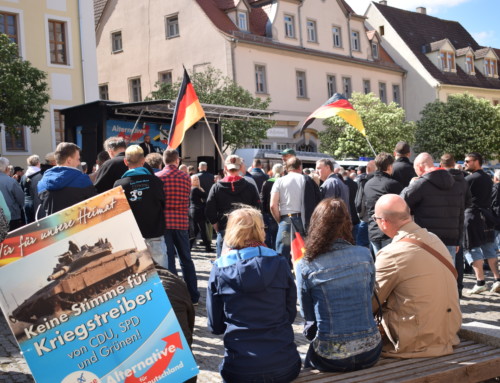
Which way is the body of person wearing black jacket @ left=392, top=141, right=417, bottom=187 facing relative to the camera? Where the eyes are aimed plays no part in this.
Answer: away from the camera

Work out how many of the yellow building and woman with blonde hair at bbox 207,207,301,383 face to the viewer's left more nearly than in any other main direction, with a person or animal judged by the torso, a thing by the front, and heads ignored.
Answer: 0

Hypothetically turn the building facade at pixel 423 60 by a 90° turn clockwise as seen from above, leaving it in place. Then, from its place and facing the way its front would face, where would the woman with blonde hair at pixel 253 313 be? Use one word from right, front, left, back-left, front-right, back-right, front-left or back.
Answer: front-left

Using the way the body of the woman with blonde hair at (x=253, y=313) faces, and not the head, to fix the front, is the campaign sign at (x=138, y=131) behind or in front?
in front

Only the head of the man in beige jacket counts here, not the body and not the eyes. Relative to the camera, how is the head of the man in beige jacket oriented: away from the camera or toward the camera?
away from the camera

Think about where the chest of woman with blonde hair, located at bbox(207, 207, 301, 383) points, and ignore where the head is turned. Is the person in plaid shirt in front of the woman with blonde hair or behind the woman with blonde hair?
in front

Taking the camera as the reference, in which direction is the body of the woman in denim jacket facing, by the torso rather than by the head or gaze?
away from the camera

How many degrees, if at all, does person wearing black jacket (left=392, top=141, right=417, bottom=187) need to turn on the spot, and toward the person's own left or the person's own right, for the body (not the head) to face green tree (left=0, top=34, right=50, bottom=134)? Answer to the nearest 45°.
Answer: approximately 45° to the person's own left

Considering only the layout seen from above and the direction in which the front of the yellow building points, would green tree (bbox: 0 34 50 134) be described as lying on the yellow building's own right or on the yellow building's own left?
on the yellow building's own right

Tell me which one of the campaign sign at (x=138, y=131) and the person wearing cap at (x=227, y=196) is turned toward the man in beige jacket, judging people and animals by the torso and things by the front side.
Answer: the campaign sign

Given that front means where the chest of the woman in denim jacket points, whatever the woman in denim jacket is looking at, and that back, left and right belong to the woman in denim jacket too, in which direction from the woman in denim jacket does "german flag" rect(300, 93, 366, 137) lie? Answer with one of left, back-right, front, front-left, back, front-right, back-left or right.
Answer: front

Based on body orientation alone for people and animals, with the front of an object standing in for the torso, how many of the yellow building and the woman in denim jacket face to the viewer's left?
0

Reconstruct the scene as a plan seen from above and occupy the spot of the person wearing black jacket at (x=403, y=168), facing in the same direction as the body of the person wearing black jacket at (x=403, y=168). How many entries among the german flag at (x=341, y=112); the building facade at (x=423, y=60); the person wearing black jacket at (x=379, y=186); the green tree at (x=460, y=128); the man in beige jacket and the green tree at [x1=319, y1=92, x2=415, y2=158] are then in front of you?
4

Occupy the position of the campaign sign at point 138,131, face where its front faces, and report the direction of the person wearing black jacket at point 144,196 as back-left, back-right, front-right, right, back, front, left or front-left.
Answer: front

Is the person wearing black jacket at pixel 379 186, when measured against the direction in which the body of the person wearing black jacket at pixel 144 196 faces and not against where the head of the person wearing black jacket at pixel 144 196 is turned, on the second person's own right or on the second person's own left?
on the second person's own right
